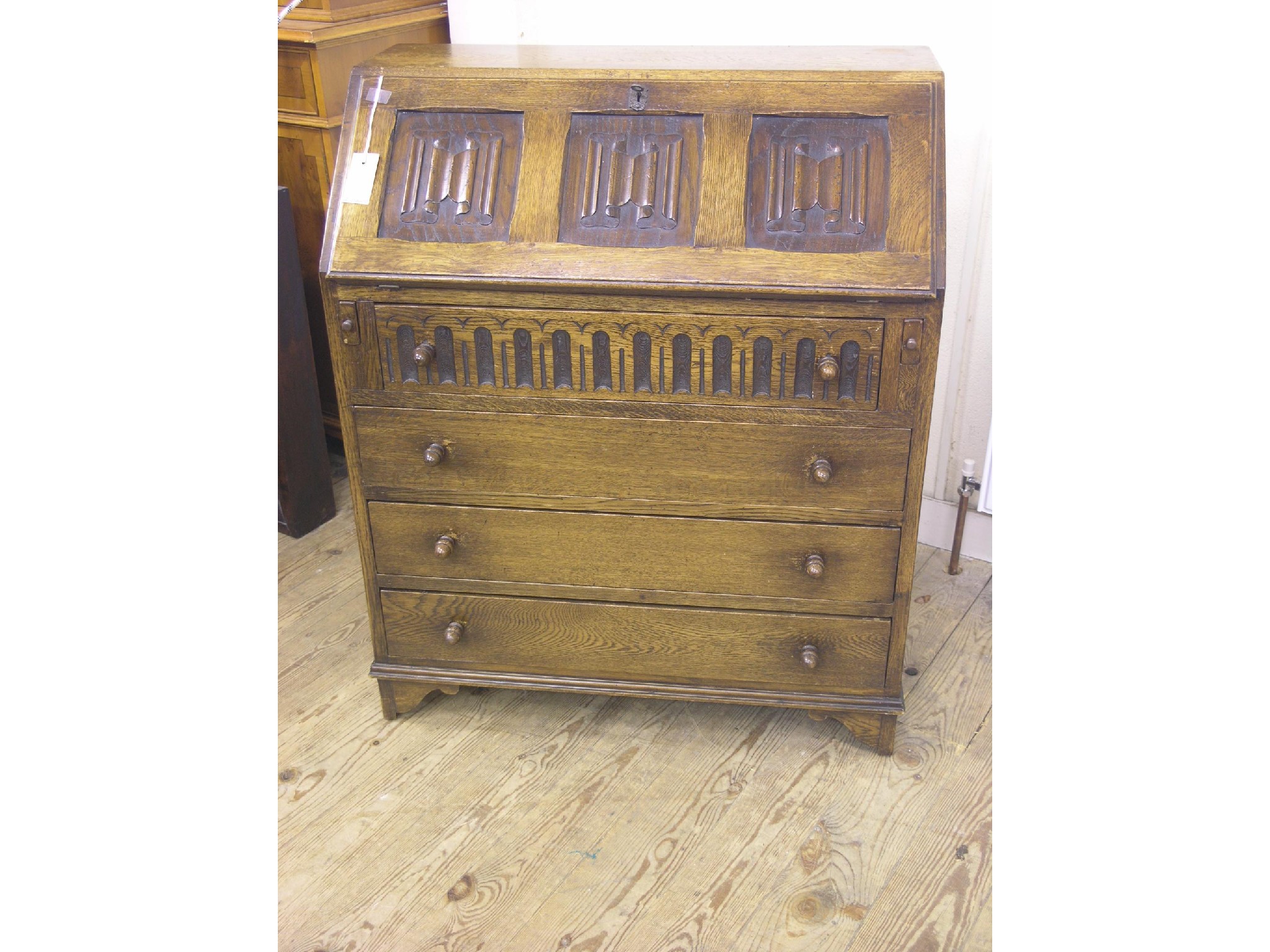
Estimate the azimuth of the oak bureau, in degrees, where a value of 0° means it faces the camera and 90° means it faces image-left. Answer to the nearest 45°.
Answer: approximately 0°

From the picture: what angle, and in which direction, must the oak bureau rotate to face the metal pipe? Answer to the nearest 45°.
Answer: approximately 135° to its left

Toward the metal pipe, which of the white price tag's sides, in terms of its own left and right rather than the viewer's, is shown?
left

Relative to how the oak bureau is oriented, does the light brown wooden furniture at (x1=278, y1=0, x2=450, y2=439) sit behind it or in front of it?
behind

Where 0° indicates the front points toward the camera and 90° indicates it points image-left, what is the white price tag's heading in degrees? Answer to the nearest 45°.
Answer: approximately 0°
